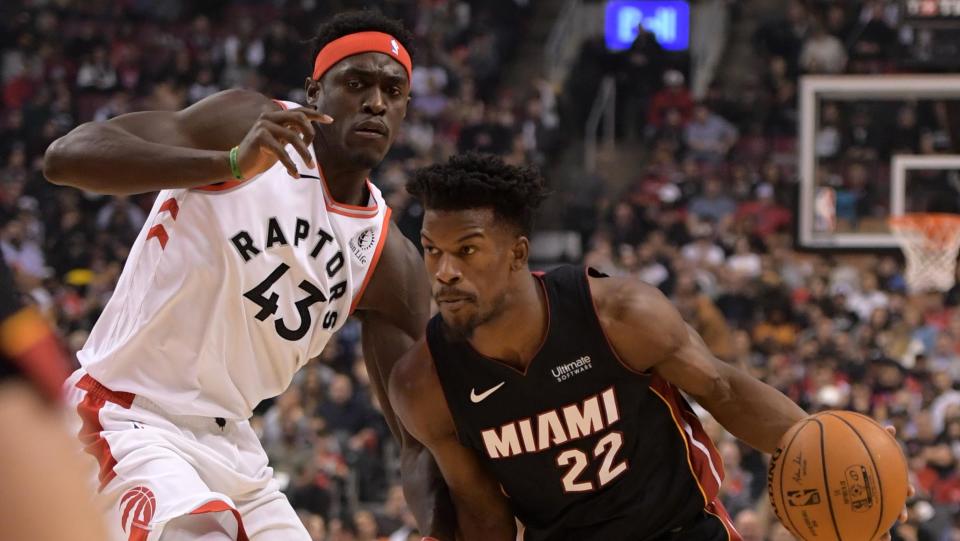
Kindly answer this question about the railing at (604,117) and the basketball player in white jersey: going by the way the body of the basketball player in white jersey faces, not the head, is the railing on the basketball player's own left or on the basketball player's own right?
on the basketball player's own left

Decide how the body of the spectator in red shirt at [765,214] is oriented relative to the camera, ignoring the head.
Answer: toward the camera

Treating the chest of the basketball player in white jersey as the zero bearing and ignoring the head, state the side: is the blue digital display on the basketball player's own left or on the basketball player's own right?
on the basketball player's own left

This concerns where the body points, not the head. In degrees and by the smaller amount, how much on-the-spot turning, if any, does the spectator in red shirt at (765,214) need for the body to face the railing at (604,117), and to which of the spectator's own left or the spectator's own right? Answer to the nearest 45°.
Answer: approximately 135° to the spectator's own right

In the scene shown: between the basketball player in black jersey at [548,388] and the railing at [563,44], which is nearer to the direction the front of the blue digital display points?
the basketball player in black jersey

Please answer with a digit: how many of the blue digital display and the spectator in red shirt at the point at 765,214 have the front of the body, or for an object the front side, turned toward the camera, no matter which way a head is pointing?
2

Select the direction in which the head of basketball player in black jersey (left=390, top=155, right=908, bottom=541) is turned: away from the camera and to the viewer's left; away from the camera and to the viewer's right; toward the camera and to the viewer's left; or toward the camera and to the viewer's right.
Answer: toward the camera and to the viewer's left

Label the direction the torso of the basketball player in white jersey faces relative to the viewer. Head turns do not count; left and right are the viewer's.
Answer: facing the viewer and to the right of the viewer

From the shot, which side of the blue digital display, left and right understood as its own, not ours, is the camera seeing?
front

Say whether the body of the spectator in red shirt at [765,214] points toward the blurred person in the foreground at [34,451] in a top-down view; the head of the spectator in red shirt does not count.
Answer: yes

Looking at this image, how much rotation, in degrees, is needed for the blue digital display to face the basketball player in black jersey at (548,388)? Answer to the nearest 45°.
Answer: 0° — it already faces them
